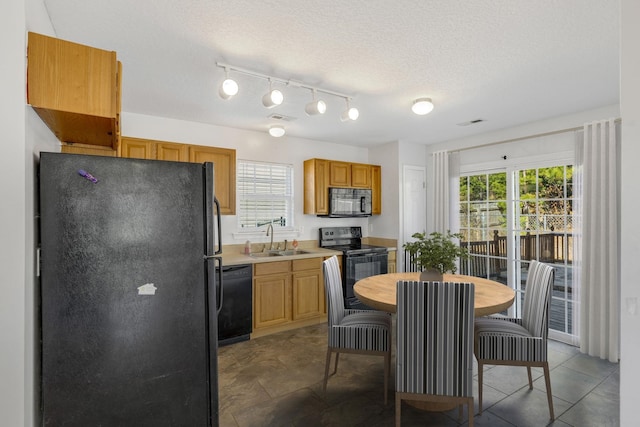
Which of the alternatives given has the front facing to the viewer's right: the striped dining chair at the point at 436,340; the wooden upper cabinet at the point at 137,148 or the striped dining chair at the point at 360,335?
the striped dining chair at the point at 360,335

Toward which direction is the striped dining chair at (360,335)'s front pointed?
to the viewer's right

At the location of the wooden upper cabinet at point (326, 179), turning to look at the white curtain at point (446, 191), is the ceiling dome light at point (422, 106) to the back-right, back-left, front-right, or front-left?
front-right

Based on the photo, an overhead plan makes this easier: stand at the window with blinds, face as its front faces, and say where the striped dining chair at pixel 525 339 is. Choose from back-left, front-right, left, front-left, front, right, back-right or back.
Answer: front

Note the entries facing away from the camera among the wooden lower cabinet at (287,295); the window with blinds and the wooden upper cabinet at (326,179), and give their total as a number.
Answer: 0

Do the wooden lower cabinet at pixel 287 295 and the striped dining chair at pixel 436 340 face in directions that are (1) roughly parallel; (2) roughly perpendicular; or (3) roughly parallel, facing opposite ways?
roughly parallel, facing opposite ways

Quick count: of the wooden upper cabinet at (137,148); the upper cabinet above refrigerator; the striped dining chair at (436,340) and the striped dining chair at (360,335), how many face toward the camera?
1

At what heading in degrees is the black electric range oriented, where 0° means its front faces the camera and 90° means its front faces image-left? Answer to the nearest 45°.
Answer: approximately 315°

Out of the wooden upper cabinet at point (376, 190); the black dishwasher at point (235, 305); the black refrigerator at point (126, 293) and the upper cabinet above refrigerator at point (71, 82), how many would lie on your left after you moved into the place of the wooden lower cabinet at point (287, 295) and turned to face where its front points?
1

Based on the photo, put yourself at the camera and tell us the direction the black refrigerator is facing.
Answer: facing to the right of the viewer

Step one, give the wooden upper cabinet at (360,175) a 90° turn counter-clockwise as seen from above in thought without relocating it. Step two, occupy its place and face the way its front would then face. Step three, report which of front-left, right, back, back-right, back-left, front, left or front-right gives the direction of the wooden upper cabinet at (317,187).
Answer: back

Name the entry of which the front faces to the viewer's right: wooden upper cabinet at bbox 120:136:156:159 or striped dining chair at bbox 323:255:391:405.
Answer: the striped dining chair

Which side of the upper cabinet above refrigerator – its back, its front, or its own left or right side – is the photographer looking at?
right

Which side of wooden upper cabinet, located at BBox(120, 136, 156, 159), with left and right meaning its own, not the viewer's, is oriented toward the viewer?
front

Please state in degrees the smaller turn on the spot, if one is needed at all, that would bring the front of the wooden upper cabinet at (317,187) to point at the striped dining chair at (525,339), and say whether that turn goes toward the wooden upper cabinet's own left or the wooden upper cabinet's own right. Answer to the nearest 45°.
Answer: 0° — it already faces it

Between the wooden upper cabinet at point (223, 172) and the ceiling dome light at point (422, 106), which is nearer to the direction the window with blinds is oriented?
the ceiling dome light

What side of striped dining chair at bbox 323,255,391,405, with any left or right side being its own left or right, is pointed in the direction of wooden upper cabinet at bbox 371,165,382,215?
left

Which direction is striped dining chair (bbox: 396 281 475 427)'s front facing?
away from the camera

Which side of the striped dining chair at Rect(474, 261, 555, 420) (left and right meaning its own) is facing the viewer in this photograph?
left
